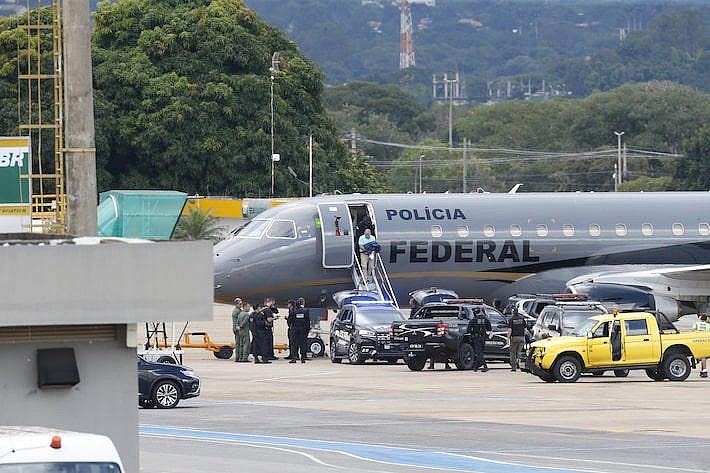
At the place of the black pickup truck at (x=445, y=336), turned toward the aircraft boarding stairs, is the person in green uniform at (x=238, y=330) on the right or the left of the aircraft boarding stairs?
left

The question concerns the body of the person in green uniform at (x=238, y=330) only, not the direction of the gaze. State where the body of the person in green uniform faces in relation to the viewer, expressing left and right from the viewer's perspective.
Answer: facing to the right of the viewer

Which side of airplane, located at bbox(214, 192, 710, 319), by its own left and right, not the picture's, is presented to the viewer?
left

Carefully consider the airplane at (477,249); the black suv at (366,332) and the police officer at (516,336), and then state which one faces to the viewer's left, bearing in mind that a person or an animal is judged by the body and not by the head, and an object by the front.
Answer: the airplane

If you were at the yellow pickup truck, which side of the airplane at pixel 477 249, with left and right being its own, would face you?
left

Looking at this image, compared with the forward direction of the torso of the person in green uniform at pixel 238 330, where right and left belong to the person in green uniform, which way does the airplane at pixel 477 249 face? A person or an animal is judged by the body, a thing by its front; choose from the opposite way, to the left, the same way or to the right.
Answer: the opposite way

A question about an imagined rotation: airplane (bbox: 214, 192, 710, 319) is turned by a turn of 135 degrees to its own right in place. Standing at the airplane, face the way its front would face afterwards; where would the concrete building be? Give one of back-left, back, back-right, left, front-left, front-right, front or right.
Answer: back-right

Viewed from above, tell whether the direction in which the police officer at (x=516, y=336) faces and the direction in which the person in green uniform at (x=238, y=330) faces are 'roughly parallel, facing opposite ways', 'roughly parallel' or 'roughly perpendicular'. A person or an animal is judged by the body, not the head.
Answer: roughly perpendicular

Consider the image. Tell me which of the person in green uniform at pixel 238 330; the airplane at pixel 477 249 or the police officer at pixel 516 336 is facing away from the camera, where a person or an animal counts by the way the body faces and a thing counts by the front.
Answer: the police officer

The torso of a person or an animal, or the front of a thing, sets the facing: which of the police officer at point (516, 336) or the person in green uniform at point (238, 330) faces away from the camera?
the police officer

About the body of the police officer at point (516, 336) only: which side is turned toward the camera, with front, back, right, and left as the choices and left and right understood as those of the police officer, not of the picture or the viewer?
back

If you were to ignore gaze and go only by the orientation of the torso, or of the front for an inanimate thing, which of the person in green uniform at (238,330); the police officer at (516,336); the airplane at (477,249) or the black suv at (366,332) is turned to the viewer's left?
the airplane

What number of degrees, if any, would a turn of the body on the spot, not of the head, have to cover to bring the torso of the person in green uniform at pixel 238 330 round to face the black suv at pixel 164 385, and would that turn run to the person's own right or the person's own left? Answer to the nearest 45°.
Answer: approximately 90° to the person's own right
